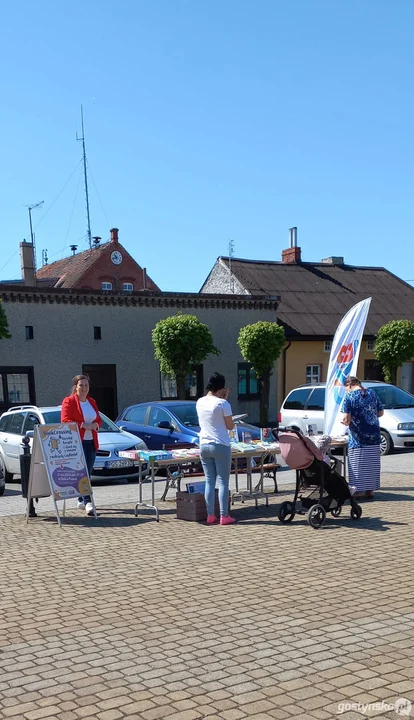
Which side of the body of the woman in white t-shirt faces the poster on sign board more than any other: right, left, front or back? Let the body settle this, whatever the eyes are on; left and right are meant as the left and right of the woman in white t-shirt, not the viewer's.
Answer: left

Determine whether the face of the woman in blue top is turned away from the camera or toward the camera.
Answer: away from the camera

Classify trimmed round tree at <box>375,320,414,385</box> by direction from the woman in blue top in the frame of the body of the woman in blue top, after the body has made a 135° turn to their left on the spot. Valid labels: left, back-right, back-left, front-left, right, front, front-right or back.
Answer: back

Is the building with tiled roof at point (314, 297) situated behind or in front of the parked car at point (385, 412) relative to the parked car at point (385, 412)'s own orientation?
behind

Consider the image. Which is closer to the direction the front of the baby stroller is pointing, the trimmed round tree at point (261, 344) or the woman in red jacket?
the trimmed round tree

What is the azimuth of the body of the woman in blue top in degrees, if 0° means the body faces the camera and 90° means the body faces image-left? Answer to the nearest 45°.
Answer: approximately 135°

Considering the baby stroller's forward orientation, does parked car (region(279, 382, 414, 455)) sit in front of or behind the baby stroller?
in front

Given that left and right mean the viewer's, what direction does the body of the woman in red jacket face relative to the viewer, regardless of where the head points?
facing the viewer and to the right of the viewer

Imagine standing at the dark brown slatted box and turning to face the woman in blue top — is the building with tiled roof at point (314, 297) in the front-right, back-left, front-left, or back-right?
front-left

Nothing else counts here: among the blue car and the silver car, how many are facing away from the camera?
0

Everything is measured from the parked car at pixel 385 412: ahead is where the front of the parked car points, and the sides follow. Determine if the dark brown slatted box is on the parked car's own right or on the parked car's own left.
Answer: on the parked car's own right

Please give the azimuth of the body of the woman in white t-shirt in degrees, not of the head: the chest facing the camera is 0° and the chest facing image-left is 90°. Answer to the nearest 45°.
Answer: approximately 225°

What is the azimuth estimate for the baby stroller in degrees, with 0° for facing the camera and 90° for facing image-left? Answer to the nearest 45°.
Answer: approximately 225°

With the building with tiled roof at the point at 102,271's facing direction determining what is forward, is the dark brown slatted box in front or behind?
in front

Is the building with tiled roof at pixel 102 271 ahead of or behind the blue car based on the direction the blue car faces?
behind

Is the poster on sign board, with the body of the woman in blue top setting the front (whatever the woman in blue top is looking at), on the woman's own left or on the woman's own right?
on the woman's own left

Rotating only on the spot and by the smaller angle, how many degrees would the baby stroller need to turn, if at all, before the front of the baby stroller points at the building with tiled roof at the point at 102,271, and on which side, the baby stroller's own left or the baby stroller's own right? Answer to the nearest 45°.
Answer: approximately 45° to the baby stroller's own left
